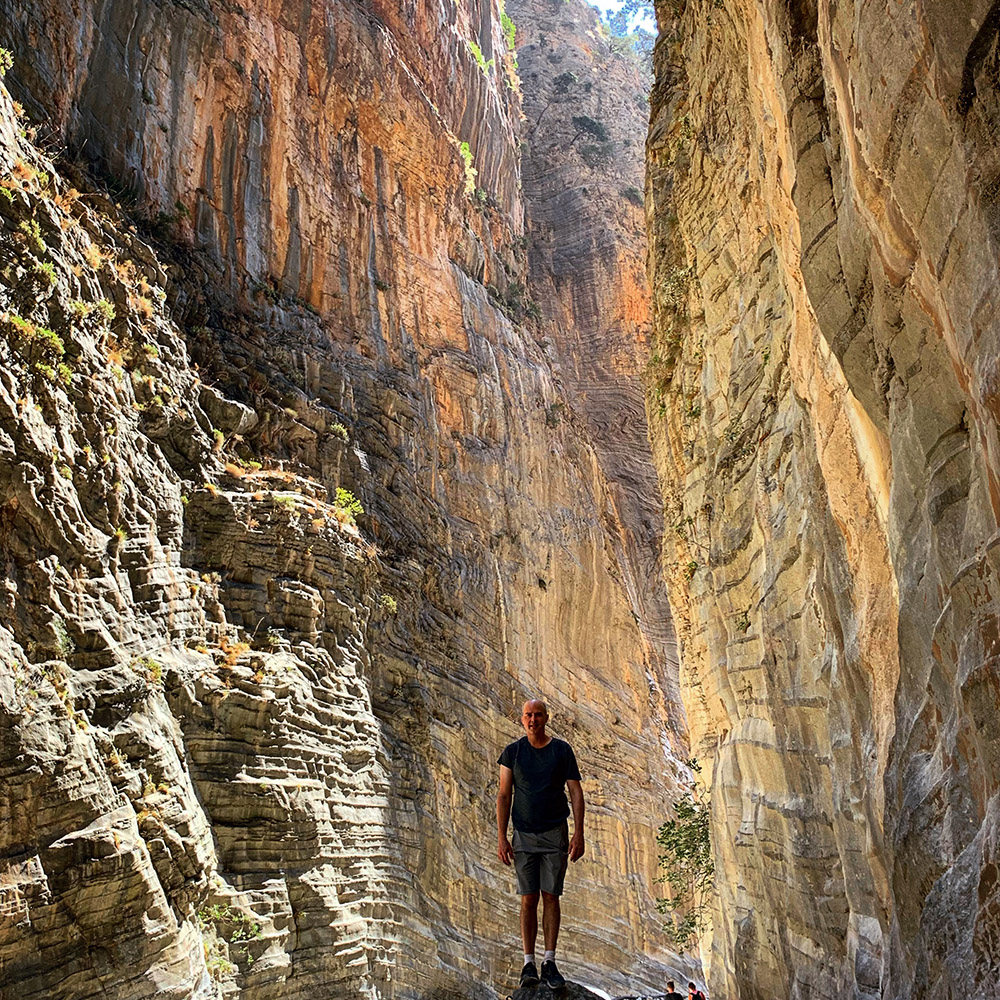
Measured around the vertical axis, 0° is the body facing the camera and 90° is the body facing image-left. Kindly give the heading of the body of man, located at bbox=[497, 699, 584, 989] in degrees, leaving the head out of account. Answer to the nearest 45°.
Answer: approximately 0°

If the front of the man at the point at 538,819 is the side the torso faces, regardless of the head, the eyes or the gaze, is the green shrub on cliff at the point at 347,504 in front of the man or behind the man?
behind

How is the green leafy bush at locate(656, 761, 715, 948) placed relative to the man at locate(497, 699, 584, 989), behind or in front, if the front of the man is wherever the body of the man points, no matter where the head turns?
behind
